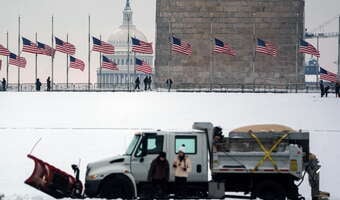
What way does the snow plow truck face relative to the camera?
to the viewer's left
